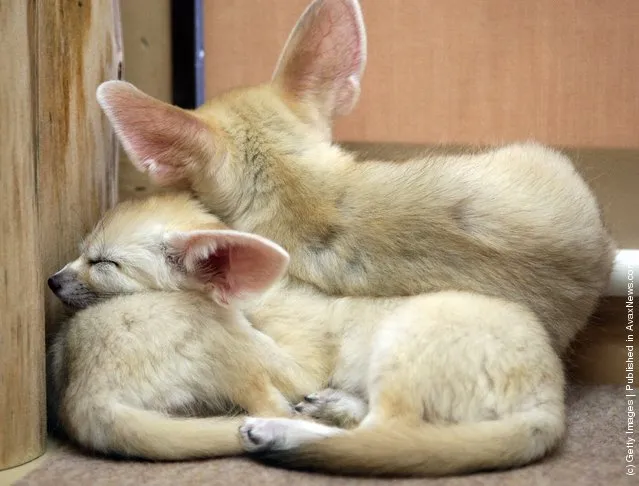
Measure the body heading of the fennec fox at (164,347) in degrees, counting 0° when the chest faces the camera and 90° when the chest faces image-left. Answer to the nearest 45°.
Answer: approximately 90°

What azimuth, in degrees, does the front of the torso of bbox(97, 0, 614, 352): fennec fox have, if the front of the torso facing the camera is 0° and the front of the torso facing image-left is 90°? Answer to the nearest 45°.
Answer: approximately 135°

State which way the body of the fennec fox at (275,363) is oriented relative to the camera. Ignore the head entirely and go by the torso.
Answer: to the viewer's left
